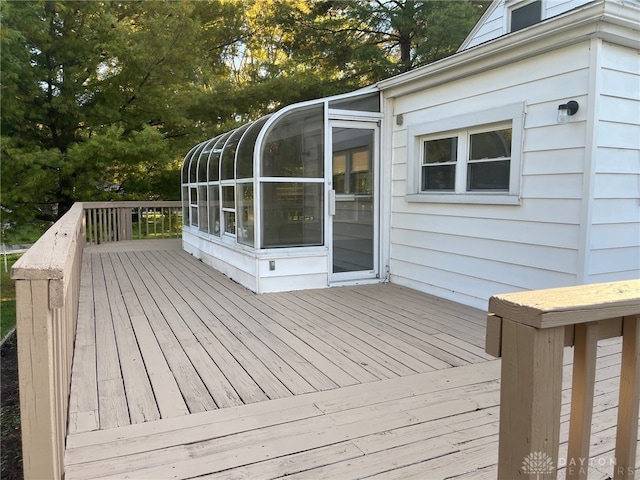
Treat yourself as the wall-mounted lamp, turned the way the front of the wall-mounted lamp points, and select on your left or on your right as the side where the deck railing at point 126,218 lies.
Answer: on your right

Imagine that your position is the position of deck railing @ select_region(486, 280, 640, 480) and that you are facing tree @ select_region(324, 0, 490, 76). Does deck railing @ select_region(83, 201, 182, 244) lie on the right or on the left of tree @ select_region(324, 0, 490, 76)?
left

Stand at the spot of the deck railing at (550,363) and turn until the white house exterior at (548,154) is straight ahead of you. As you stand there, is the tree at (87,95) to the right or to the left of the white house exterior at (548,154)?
left

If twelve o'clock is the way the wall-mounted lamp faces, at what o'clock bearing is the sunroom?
The sunroom is roughly at 2 o'clock from the wall-mounted lamp.

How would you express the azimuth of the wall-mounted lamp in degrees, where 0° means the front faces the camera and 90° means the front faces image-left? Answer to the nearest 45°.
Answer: approximately 45°

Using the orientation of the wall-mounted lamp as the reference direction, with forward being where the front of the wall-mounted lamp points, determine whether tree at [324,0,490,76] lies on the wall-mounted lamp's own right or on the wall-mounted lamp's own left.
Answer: on the wall-mounted lamp's own right

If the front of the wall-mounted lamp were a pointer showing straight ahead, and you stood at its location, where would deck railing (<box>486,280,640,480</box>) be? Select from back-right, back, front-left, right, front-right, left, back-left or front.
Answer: front-left

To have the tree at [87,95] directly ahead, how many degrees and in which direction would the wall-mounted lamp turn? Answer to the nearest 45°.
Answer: approximately 45° to its right

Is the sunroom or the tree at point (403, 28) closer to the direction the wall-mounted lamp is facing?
the sunroom
